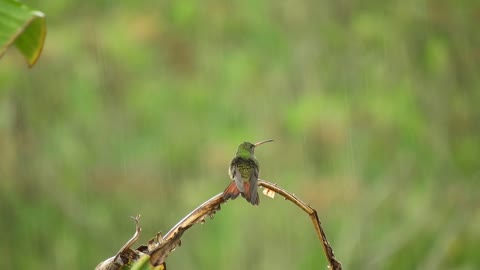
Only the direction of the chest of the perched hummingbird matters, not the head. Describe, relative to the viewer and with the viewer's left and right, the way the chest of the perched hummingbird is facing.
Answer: facing away from the viewer
